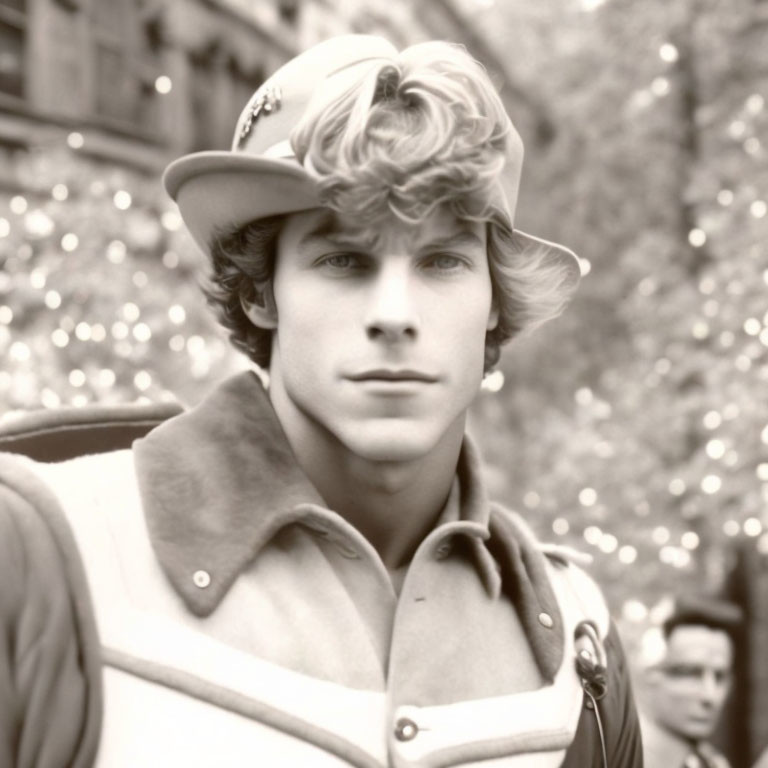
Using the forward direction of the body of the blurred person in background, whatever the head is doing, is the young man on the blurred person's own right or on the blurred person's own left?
on the blurred person's own right
